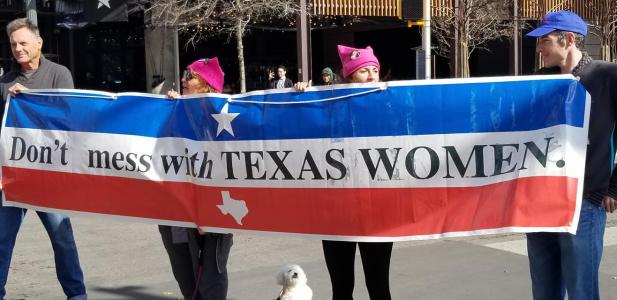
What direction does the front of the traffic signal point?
toward the camera

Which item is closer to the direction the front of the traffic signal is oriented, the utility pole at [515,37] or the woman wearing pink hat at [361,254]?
the woman wearing pink hat

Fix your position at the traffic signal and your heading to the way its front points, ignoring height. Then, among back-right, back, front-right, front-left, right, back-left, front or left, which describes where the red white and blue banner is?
front

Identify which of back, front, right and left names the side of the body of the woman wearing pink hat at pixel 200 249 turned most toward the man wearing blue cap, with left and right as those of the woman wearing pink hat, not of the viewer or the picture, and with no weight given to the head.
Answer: left

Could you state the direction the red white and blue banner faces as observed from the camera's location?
facing the viewer

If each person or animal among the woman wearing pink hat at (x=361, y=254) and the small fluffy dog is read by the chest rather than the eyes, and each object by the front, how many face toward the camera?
2

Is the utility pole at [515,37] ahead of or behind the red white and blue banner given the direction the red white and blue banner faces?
behind

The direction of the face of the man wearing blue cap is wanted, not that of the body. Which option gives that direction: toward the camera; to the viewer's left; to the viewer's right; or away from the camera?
to the viewer's left

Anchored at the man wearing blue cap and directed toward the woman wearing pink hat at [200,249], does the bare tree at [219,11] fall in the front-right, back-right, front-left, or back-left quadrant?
front-right

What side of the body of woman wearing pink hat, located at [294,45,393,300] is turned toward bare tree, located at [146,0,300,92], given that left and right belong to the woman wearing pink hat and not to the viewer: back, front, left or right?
back

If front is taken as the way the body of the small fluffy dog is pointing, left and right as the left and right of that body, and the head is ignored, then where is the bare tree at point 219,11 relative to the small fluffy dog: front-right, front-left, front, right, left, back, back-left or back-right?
back

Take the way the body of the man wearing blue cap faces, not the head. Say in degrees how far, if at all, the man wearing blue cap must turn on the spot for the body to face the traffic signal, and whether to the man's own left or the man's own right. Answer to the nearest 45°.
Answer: approximately 135° to the man's own right

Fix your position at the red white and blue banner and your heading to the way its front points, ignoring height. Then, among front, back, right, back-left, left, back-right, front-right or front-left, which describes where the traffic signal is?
back

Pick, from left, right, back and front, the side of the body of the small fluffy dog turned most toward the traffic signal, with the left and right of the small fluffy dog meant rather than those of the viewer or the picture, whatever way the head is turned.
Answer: back
